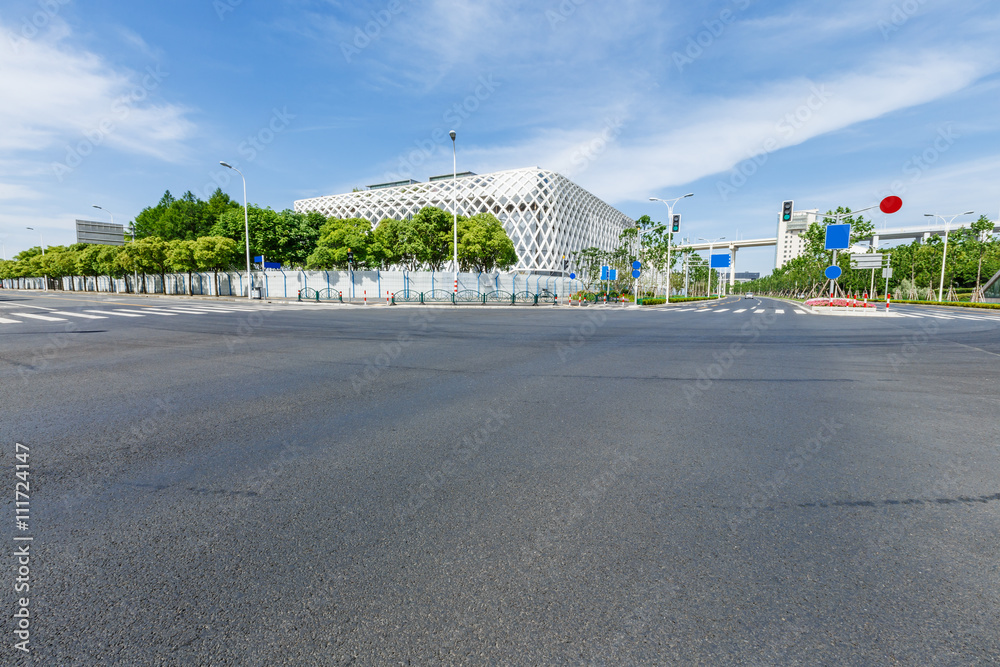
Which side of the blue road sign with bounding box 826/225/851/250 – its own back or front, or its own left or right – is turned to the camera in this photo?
front

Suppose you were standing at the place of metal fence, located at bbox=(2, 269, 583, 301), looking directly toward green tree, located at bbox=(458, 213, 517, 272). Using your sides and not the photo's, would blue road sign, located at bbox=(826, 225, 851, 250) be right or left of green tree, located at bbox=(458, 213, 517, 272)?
right

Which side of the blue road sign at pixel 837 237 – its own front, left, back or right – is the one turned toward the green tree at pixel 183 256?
right

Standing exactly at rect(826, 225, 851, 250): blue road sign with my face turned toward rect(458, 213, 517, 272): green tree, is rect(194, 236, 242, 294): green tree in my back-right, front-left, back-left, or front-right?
front-left

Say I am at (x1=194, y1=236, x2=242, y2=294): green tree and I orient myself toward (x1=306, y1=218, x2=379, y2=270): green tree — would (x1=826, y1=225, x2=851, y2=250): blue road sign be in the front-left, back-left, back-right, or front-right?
front-right

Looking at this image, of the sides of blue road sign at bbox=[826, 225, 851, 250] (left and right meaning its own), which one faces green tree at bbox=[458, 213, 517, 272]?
right

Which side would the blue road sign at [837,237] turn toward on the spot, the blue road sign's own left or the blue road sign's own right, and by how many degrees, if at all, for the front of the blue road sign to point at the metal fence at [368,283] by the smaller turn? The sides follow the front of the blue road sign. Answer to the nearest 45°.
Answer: approximately 90° to the blue road sign's own right
